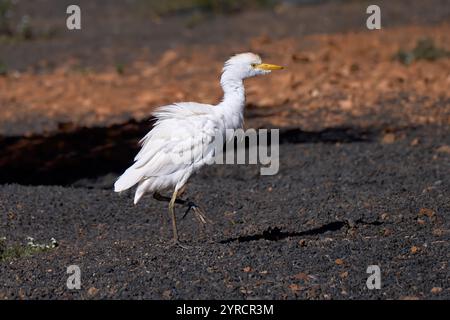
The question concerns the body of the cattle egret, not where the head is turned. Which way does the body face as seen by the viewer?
to the viewer's right
